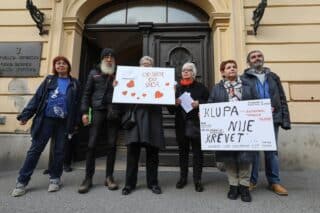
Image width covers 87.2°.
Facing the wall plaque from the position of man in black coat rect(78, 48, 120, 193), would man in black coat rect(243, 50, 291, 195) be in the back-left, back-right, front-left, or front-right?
back-right

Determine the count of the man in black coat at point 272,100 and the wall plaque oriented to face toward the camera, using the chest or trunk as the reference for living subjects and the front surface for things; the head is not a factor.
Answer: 2

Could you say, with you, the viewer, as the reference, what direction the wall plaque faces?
facing the viewer

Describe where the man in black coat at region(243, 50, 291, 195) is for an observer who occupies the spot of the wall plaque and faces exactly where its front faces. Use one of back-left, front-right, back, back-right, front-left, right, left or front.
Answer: front-left

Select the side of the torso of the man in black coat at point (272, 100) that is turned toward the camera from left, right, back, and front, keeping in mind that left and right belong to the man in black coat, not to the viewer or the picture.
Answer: front

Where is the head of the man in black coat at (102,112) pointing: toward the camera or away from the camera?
toward the camera

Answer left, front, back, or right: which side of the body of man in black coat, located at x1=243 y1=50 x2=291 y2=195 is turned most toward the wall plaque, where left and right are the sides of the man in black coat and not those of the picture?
right

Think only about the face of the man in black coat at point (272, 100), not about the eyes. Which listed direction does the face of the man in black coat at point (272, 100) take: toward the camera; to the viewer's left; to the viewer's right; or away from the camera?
toward the camera
